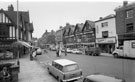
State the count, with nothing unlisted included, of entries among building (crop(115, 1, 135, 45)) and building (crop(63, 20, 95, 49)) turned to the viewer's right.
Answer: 0

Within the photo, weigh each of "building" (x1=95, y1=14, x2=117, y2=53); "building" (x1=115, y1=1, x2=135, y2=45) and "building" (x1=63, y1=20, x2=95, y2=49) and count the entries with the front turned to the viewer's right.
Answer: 0

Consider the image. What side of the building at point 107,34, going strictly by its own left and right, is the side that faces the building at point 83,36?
right

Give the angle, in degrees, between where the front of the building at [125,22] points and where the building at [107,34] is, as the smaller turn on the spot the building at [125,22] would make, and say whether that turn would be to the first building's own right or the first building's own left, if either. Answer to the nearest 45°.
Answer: approximately 90° to the first building's own right

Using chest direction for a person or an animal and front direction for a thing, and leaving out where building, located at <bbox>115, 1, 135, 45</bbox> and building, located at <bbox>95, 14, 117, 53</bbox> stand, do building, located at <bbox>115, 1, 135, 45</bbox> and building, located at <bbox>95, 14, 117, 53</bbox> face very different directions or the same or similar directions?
same or similar directions

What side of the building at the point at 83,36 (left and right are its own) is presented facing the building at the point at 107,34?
left

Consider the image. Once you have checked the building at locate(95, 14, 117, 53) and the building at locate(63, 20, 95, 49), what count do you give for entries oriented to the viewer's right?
0

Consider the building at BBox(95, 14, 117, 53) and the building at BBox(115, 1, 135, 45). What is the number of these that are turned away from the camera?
0

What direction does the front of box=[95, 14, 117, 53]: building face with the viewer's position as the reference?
facing the viewer and to the left of the viewer

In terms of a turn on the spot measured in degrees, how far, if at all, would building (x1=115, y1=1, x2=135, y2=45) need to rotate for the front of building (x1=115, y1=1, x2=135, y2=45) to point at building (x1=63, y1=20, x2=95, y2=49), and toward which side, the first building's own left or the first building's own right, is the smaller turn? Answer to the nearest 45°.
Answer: approximately 90° to the first building's own right
